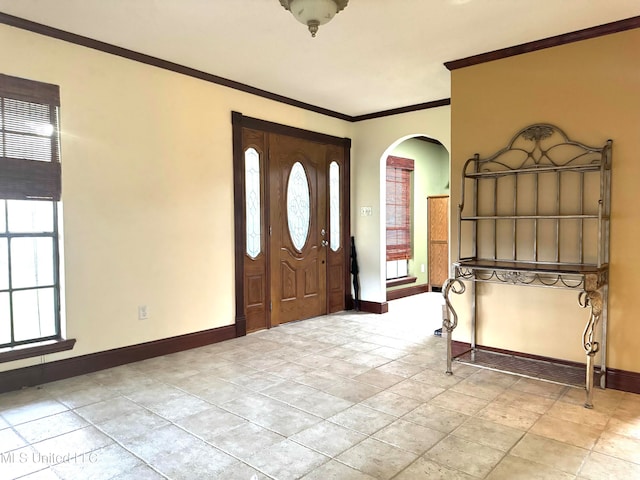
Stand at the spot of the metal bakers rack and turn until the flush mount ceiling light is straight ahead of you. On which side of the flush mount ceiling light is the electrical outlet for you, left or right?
right

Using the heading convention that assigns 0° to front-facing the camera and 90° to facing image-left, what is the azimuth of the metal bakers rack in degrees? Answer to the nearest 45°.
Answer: approximately 45°

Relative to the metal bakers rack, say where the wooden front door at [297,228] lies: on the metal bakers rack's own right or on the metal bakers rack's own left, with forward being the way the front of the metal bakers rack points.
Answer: on the metal bakers rack's own right

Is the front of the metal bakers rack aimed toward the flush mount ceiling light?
yes

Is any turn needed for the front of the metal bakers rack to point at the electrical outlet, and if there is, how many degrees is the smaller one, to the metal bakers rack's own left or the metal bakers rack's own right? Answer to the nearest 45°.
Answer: approximately 45° to the metal bakers rack's own right

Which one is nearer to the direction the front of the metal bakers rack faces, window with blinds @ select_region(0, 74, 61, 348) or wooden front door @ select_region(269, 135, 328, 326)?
the window with blinds

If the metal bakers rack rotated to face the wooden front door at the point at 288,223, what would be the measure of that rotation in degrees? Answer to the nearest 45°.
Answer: approximately 45° to its right

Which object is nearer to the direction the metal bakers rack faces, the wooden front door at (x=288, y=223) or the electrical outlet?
the electrical outlet

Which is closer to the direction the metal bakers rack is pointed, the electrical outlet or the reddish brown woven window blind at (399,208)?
the electrical outlet

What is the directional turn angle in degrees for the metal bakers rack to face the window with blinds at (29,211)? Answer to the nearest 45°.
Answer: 0° — it already faces it
